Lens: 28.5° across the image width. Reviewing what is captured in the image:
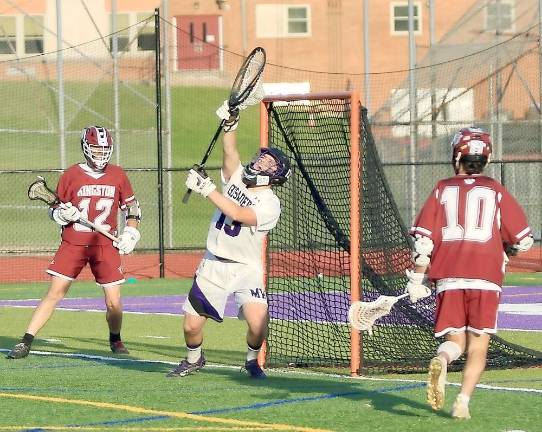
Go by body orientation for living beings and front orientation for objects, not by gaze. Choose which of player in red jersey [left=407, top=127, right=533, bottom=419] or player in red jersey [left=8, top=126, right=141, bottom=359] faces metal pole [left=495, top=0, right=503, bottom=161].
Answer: player in red jersey [left=407, top=127, right=533, bottom=419]

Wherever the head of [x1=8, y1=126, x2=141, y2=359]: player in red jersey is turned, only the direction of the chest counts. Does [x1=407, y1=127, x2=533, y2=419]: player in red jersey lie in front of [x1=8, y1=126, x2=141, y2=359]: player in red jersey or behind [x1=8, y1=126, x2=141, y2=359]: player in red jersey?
in front

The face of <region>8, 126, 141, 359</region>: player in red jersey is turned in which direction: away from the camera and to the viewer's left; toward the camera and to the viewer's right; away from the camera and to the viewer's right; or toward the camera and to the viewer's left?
toward the camera and to the viewer's right

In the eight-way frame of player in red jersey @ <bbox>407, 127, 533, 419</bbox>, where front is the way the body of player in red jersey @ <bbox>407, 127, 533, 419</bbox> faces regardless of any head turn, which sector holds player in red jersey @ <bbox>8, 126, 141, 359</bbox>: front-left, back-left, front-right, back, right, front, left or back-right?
front-left

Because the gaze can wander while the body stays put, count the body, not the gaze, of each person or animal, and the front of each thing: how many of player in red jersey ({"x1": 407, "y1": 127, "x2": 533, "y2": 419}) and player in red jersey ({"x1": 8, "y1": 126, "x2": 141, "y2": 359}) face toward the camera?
1

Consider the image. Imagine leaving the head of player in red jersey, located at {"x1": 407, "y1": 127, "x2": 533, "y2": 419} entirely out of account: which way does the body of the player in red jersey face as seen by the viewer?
away from the camera

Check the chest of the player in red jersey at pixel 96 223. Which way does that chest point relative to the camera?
toward the camera

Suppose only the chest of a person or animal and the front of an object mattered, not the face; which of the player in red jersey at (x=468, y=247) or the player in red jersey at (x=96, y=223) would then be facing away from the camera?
the player in red jersey at (x=468, y=247)

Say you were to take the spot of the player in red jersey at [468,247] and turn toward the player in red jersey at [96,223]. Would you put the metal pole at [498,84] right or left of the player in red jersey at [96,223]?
right

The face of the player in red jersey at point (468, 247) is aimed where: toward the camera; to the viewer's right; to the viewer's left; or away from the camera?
away from the camera

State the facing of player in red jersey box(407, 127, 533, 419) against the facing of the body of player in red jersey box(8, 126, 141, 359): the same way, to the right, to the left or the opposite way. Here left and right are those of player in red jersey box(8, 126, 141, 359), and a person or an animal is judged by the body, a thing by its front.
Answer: the opposite way

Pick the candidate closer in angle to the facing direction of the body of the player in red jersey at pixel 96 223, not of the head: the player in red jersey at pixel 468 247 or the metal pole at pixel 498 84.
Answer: the player in red jersey

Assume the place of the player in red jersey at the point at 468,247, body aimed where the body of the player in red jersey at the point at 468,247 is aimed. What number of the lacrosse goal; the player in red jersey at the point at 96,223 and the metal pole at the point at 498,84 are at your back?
0

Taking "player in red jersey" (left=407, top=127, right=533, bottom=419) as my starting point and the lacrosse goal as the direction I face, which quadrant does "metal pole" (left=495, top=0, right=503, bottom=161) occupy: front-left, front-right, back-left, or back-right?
front-right

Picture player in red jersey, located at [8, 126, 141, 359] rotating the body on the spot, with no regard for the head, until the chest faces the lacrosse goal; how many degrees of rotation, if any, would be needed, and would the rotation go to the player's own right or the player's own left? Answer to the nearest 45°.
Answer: approximately 45° to the player's own left

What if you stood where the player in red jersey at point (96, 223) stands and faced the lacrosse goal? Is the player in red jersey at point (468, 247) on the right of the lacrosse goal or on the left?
right

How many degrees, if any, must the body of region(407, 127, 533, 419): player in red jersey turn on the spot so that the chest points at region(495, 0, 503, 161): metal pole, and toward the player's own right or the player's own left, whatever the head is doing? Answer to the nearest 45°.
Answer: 0° — they already face it
